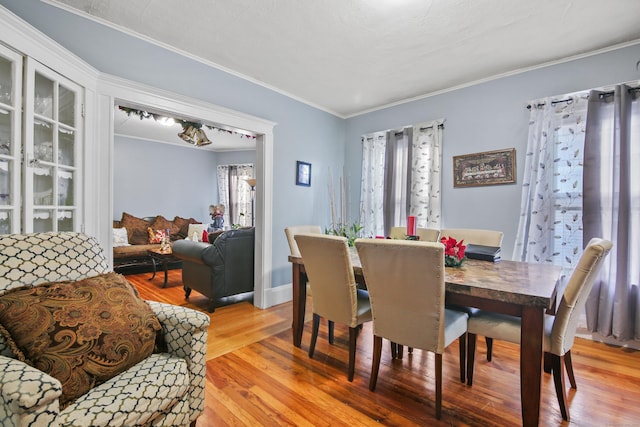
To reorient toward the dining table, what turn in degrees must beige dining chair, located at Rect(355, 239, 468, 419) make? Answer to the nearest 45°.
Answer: approximately 45° to its right

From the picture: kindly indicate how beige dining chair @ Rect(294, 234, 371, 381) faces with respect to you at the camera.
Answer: facing away from the viewer and to the right of the viewer

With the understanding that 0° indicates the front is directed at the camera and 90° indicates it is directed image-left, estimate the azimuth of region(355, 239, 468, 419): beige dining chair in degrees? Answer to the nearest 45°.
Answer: approximately 225°

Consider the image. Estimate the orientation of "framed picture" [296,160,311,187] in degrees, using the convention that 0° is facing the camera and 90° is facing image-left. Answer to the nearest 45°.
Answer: approximately 315°

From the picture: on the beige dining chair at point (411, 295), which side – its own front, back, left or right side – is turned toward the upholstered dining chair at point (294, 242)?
left

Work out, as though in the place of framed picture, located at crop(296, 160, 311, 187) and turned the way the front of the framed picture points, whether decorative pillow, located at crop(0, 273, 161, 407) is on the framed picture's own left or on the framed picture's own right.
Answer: on the framed picture's own right

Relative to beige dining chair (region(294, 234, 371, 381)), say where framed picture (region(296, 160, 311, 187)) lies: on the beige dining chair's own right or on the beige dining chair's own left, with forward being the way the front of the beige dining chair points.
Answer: on the beige dining chair's own left

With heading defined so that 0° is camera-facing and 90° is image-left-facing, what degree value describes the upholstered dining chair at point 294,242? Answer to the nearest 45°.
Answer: approximately 315°
